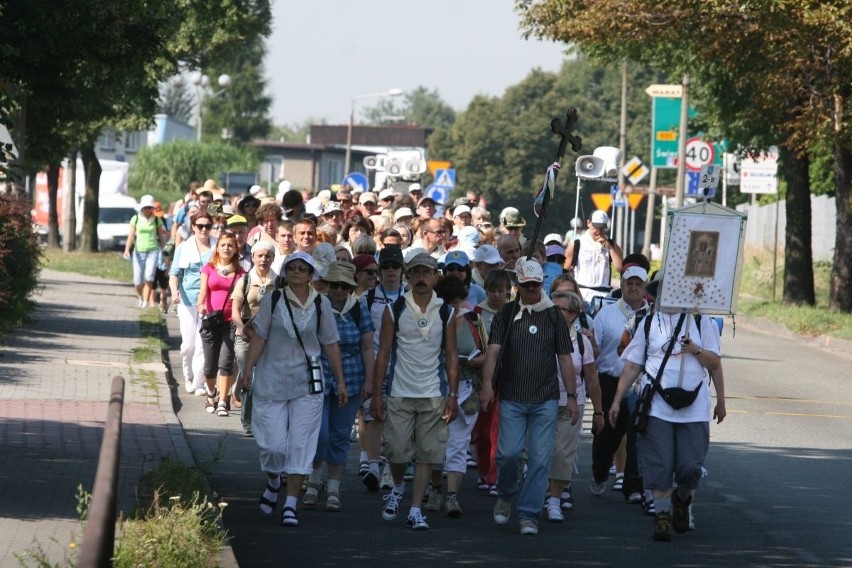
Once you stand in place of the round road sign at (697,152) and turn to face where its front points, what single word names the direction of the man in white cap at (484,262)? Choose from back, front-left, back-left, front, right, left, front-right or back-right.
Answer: front

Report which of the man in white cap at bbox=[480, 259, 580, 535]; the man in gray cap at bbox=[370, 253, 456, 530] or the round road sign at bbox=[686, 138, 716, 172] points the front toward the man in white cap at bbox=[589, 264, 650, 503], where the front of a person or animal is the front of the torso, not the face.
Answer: the round road sign

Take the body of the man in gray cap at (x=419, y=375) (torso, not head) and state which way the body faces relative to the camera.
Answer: toward the camera

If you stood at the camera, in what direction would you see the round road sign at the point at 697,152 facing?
facing the viewer

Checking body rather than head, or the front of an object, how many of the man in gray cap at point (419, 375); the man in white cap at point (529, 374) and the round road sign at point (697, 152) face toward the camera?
3

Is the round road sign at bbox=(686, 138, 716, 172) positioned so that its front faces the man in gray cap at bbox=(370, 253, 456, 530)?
yes

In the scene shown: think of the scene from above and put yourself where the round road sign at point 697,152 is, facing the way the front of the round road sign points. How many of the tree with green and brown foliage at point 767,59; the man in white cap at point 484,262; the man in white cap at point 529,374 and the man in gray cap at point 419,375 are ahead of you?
4

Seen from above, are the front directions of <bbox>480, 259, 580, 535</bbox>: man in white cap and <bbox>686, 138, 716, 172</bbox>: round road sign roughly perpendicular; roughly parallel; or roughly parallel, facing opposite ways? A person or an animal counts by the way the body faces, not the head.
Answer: roughly parallel

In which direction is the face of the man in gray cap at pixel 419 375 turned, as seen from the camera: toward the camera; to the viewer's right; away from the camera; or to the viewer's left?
toward the camera

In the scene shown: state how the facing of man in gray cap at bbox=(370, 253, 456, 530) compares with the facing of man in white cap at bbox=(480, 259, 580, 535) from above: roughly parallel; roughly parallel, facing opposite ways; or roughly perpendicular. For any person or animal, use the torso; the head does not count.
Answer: roughly parallel

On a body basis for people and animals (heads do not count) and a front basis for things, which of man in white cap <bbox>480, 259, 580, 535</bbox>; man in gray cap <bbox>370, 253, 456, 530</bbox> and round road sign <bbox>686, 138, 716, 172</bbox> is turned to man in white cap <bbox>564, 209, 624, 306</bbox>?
the round road sign

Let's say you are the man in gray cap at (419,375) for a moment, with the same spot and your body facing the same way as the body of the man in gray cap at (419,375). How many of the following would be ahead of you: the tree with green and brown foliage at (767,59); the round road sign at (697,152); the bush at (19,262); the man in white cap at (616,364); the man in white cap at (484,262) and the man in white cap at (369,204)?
0

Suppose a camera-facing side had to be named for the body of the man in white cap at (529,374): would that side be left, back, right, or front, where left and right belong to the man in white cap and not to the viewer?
front

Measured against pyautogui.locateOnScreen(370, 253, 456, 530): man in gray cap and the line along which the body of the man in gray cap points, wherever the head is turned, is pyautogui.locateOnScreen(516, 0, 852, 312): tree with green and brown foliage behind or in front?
behind

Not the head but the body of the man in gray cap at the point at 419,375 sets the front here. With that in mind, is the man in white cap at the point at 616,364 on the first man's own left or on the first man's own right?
on the first man's own left

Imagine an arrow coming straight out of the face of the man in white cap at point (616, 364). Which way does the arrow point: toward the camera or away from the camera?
toward the camera

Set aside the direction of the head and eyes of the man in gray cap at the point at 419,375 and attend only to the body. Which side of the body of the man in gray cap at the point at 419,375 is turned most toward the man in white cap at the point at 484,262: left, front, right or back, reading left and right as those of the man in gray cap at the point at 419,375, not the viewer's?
back

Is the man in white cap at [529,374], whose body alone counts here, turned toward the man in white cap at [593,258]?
no

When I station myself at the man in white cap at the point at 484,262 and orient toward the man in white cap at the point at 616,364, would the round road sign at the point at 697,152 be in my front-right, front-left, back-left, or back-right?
back-left
